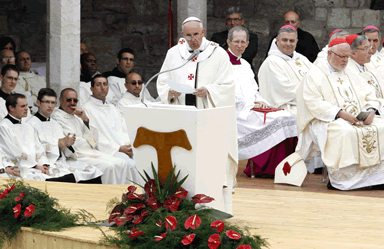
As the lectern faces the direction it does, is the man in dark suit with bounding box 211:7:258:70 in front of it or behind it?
behind

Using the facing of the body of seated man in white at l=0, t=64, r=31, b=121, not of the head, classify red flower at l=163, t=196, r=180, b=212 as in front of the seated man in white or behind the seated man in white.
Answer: in front

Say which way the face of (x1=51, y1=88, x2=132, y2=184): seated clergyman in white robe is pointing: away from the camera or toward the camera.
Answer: toward the camera

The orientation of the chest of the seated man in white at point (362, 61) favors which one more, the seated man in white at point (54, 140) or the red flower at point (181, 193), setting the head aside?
the red flower

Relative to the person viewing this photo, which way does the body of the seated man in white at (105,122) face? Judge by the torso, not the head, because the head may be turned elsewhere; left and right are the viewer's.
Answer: facing the viewer and to the right of the viewer

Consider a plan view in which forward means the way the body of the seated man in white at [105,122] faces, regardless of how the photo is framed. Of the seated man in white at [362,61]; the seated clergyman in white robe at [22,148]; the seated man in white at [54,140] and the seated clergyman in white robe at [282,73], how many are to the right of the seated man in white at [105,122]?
2

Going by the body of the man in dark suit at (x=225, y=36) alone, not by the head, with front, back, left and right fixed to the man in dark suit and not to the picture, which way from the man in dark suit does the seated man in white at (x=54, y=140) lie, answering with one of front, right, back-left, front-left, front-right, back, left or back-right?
front-right

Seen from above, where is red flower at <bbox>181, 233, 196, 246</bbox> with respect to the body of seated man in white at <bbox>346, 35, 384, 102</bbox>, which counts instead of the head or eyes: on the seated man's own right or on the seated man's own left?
on the seated man's own right

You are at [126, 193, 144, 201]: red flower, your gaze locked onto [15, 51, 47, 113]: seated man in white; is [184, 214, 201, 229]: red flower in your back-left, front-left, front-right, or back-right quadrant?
back-right

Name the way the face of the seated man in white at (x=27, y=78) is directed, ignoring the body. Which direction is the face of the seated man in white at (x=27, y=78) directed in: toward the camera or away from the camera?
toward the camera

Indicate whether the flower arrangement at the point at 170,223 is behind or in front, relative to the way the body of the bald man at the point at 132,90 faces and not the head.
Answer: in front

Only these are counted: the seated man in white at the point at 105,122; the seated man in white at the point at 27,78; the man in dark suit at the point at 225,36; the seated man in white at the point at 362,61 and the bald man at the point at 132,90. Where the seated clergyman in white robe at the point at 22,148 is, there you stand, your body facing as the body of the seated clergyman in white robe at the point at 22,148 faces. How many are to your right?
0

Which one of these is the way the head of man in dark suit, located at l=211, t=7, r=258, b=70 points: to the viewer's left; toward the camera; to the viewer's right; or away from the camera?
toward the camera

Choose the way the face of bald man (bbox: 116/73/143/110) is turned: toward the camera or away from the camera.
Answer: toward the camera
